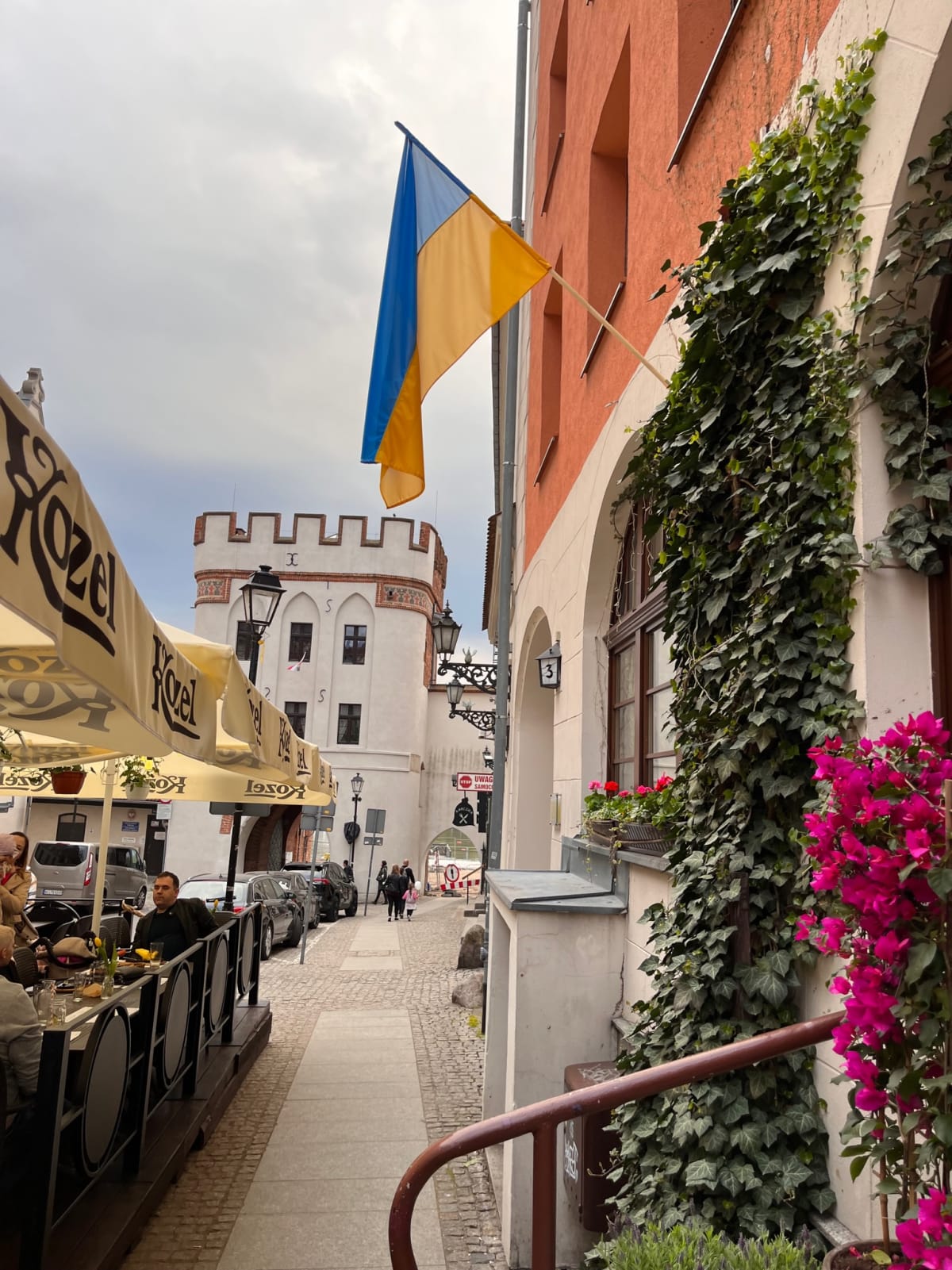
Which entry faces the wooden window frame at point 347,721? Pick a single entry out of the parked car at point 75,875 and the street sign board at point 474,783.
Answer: the parked car

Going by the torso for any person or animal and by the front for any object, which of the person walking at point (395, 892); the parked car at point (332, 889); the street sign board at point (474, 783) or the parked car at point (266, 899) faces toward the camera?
the street sign board

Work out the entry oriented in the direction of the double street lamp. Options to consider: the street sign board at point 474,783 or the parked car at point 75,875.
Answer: the street sign board

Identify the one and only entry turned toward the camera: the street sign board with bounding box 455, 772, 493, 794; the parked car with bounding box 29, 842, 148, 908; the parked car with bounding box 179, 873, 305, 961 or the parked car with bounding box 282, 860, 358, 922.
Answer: the street sign board

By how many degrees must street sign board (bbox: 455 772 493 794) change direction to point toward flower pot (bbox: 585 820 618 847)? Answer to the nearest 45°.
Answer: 0° — it already faces it

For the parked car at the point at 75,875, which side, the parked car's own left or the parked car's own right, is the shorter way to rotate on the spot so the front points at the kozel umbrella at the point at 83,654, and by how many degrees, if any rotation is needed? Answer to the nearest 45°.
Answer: approximately 135° to the parked car's own right
